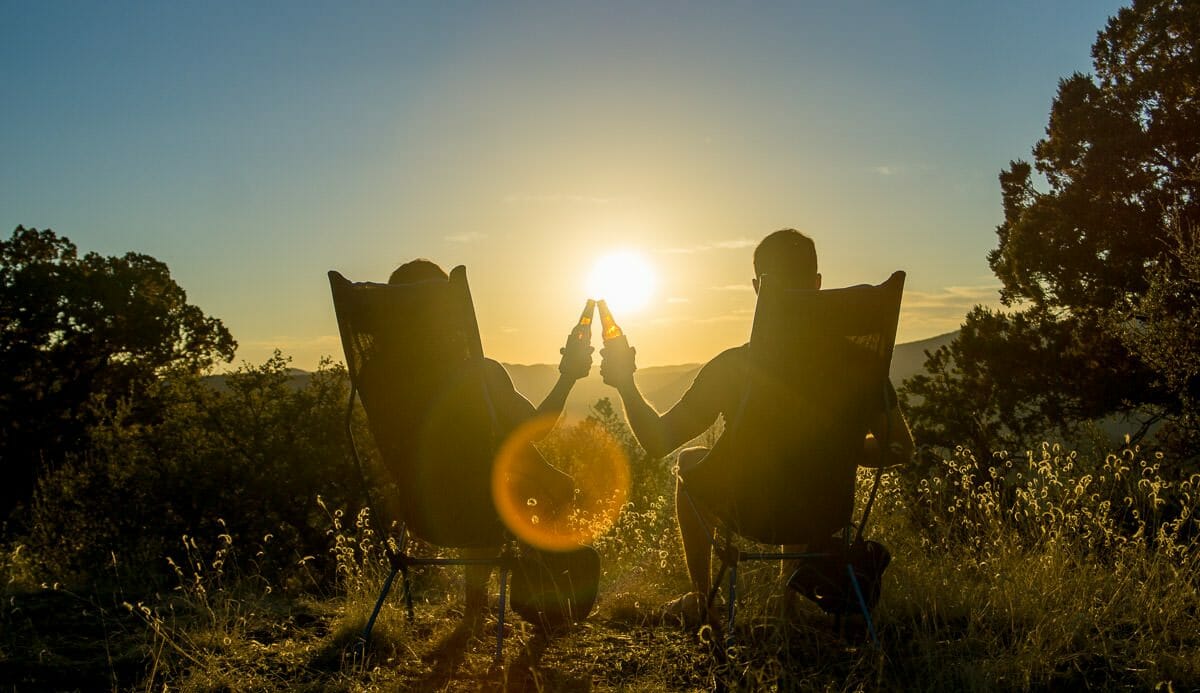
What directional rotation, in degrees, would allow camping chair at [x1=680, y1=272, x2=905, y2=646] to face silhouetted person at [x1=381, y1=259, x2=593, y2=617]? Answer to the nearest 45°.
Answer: approximately 45° to its left

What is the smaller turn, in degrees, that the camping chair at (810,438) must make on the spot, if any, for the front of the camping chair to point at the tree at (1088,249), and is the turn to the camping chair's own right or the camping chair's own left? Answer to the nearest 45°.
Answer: approximately 45° to the camping chair's own right

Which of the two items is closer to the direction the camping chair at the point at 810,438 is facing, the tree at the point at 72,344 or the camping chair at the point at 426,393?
the tree

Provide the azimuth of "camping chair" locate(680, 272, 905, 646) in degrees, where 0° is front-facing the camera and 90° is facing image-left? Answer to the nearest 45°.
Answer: approximately 135°

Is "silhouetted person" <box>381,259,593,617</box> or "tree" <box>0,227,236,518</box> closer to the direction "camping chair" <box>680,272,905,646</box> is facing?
the tree

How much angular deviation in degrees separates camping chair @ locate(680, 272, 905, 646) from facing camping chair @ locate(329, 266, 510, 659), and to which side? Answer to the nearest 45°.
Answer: approximately 45° to its left
